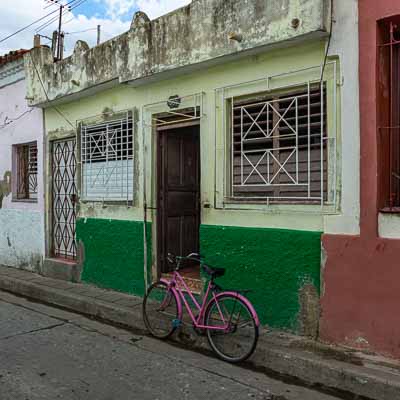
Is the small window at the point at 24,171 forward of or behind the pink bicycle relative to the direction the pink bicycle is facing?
forward

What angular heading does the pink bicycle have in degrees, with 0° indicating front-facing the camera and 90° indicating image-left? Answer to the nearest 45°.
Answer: approximately 135°

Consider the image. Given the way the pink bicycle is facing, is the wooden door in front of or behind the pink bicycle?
in front

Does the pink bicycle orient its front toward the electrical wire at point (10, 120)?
yes
